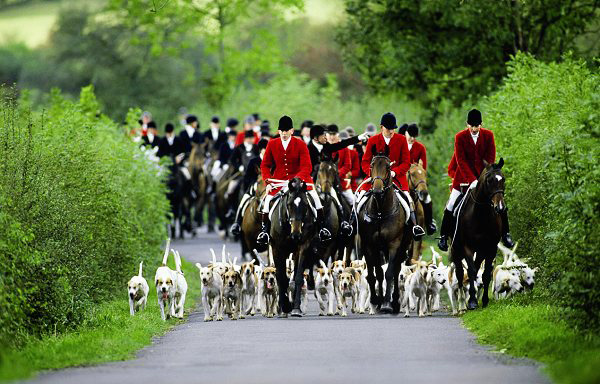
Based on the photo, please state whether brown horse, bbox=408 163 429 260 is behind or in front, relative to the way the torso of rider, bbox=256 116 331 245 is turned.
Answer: behind

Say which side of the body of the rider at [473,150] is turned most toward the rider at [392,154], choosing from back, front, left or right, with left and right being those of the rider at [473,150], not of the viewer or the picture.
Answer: right

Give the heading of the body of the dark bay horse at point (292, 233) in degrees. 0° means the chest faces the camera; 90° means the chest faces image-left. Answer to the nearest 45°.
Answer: approximately 0°

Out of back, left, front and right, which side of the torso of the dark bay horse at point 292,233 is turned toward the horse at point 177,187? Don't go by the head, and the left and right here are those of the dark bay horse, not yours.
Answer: back

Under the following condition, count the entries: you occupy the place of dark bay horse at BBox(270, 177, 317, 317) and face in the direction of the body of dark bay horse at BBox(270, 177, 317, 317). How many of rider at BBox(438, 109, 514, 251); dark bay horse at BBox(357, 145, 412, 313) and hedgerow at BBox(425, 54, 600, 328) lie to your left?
3

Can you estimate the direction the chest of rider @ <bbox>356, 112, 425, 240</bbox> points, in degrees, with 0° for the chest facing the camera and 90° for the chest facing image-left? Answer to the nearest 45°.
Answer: approximately 0°

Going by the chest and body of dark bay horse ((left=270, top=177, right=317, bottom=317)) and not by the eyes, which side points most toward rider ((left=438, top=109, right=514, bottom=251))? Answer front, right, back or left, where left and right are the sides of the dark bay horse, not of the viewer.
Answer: left
